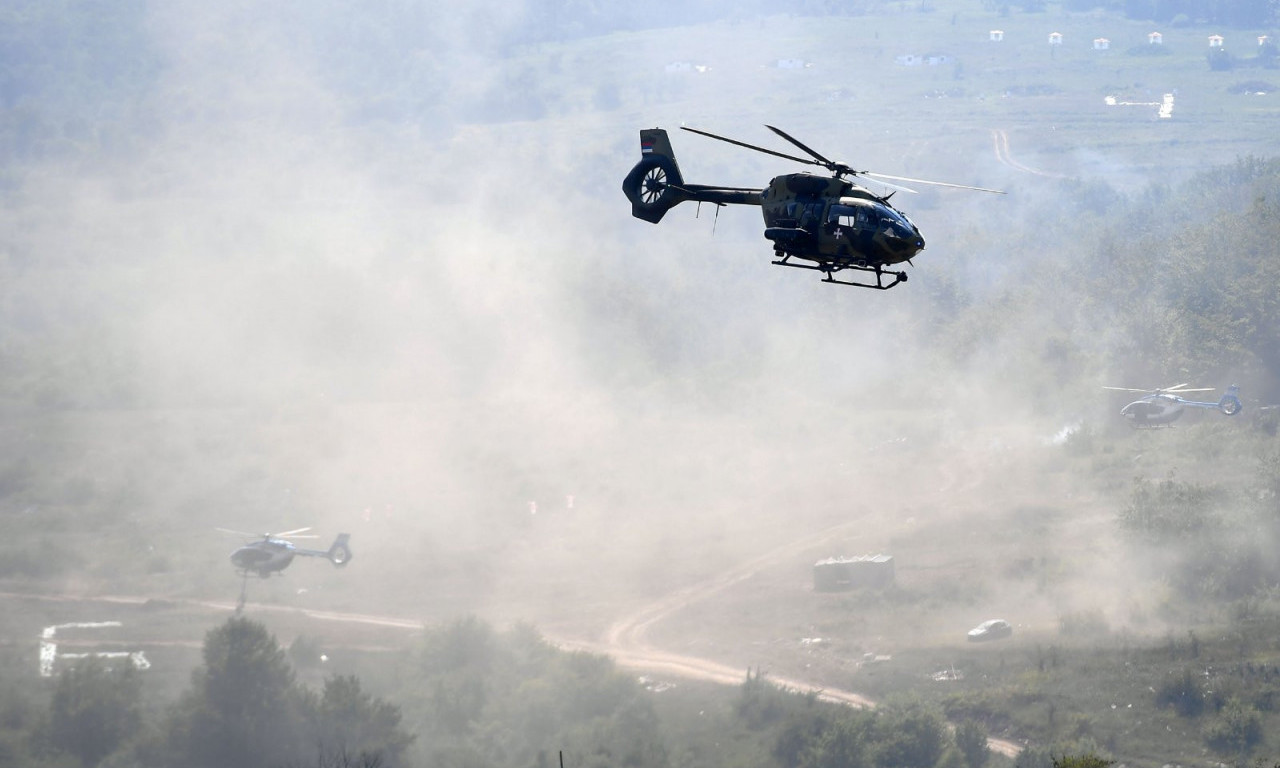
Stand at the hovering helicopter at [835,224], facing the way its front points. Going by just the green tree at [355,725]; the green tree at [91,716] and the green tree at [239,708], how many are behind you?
3

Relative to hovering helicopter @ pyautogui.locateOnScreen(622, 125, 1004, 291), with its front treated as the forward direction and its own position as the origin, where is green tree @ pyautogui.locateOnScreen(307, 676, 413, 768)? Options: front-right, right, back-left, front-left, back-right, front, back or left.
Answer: back

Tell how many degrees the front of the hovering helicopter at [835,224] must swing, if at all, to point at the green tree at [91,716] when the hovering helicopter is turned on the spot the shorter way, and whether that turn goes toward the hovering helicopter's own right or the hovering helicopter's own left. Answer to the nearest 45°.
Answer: approximately 180°

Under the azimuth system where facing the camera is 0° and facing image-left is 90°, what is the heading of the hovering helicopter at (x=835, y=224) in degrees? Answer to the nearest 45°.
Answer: approximately 315°

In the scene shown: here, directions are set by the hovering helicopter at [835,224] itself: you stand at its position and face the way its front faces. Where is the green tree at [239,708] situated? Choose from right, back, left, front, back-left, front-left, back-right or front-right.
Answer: back

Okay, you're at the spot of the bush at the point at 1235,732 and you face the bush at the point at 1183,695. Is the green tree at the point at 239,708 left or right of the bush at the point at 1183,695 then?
left
